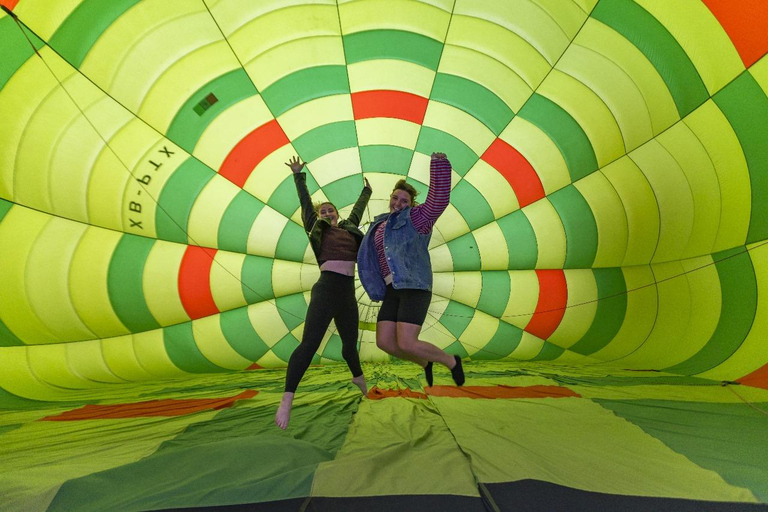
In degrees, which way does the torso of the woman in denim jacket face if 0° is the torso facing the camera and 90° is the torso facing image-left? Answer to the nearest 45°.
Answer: approximately 45°
